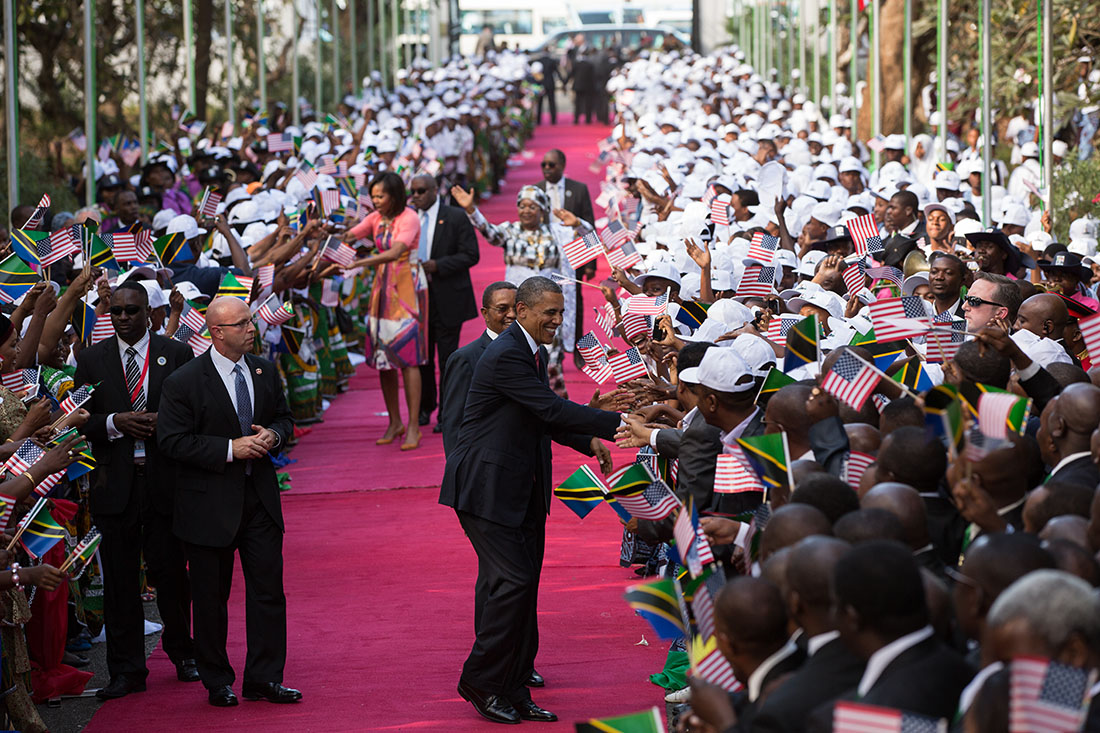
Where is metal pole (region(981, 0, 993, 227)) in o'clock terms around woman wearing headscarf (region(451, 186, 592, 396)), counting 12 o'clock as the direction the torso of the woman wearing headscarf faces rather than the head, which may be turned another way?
The metal pole is roughly at 8 o'clock from the woman wearing headscarf.

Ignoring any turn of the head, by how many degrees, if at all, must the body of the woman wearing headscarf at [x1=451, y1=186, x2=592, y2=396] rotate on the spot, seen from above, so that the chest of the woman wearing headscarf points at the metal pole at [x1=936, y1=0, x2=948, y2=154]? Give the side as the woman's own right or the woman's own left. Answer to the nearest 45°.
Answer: approximately 135° to the woman's own left

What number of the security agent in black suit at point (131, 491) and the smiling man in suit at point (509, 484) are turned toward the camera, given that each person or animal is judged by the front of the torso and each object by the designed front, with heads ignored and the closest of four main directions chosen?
1

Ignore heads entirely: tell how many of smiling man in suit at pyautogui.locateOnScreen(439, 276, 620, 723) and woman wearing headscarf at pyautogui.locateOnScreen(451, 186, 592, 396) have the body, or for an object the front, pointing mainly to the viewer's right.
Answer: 1

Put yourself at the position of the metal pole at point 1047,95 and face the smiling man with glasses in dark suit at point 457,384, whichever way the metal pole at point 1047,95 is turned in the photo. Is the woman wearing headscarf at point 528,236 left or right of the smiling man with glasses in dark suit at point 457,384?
right

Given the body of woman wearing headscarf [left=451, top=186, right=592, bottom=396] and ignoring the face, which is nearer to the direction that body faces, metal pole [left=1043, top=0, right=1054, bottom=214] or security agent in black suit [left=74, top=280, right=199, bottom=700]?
the security agent in black suit

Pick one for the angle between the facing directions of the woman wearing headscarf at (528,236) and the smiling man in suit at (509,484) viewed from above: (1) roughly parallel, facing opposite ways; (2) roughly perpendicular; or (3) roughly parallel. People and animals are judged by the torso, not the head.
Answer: roughly perpendicular

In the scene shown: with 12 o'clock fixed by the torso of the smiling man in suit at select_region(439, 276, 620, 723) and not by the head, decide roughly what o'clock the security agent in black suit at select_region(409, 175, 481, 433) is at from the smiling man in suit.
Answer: The security agent in black suit is roughly at 9 o'clock from the smiling man in suit.

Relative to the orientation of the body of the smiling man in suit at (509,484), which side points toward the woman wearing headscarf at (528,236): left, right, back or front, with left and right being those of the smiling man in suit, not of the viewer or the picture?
left

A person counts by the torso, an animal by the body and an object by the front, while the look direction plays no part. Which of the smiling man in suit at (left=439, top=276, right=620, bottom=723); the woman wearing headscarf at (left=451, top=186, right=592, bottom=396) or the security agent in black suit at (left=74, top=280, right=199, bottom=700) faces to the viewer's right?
the smiling man in suit

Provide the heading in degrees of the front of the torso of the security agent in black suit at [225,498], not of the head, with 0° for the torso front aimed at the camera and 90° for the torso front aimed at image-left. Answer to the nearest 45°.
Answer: approximately 315°

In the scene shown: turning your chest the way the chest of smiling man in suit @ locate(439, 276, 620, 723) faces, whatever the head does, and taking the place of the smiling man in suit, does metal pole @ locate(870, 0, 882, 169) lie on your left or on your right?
on your left

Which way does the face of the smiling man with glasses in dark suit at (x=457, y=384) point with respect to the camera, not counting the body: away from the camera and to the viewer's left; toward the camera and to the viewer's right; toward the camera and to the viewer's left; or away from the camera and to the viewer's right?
toward the camera and to the viewer's right

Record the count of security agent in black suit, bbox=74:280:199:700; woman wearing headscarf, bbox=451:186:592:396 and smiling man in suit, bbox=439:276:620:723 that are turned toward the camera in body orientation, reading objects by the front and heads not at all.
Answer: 2

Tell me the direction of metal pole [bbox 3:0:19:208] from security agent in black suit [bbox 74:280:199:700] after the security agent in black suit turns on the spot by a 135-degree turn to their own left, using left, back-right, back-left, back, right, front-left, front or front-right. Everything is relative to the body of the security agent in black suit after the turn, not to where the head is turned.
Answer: front-left

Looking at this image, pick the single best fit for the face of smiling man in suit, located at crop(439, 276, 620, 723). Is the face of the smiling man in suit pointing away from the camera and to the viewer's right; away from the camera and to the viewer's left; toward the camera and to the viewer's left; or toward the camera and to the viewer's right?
toward the camera and to the viewer's right
